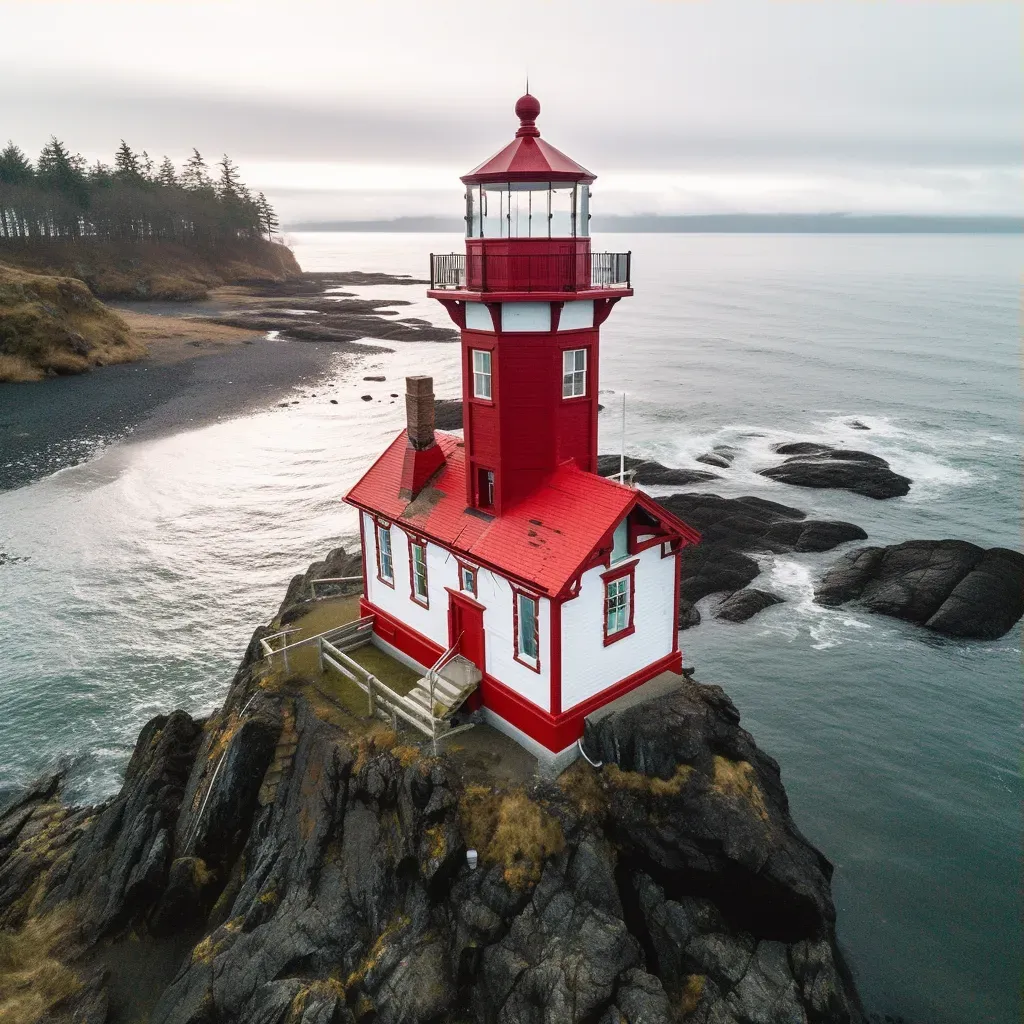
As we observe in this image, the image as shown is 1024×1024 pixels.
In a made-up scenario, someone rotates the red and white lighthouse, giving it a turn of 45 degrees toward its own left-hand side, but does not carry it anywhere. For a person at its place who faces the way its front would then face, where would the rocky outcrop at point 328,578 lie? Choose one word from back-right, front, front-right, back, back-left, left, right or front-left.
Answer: back-right

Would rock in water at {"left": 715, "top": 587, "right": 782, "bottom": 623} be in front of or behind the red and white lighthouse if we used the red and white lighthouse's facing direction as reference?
behind

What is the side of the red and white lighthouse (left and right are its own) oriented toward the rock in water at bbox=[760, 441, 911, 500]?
back

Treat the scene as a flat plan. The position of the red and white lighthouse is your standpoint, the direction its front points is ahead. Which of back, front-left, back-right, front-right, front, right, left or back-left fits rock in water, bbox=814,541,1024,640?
back

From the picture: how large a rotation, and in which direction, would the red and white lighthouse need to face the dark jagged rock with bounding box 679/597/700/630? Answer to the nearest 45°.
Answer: approximately 180°

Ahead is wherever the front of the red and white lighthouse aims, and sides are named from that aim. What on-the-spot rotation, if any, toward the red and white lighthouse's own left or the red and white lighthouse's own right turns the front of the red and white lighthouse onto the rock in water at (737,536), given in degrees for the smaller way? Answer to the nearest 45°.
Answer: approximately 180°

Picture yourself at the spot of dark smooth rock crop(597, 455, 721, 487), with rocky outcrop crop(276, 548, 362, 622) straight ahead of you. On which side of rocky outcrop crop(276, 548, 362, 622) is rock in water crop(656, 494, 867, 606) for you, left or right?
left

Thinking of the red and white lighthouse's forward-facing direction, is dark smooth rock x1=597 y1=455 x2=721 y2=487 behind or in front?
behind

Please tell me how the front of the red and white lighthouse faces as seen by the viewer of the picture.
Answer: facing the viewer and to the left of the viewer

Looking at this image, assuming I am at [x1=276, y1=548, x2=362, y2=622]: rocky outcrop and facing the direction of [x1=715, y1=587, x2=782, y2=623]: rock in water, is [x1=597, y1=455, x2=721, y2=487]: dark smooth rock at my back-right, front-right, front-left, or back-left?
front-left
